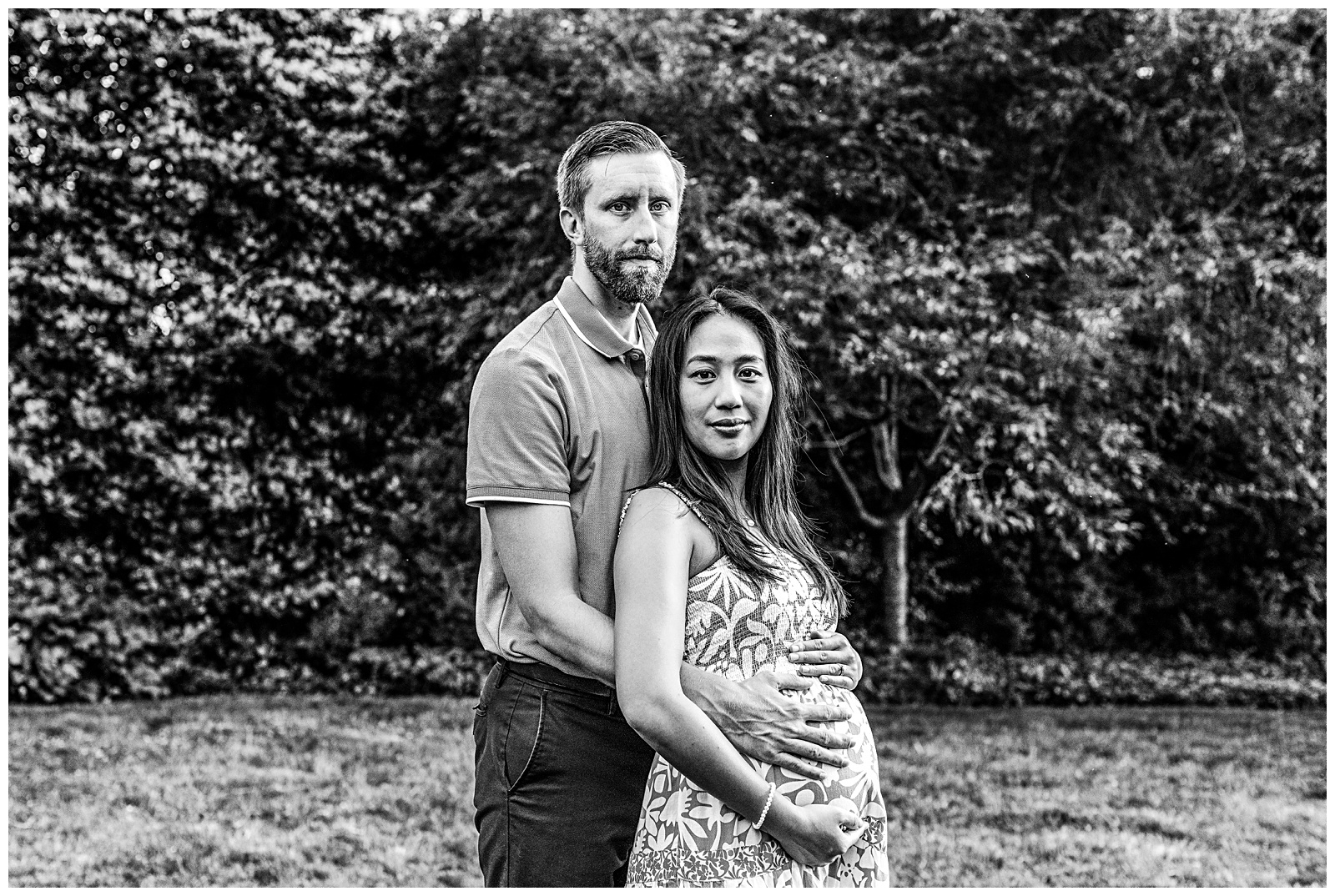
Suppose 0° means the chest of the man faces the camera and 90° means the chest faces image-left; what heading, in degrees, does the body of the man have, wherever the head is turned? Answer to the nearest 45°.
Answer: approximately 315°

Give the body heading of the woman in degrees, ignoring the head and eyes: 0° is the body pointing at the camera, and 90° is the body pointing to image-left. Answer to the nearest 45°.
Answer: approximately 315°
